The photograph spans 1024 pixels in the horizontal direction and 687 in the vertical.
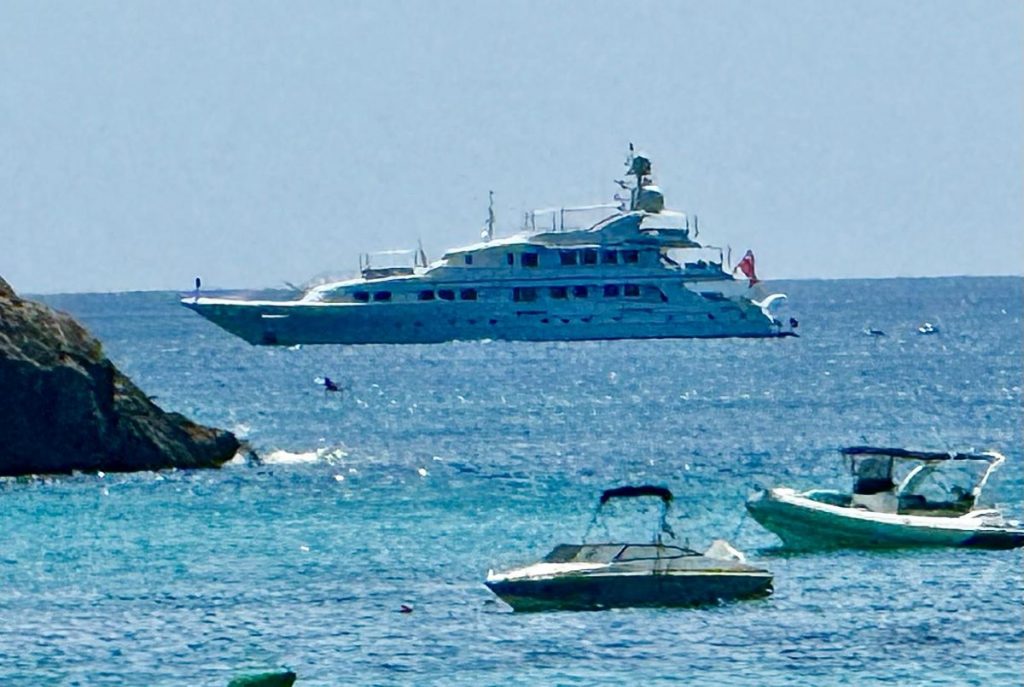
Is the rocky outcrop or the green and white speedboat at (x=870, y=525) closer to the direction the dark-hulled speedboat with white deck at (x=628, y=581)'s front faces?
the rocky outcrop

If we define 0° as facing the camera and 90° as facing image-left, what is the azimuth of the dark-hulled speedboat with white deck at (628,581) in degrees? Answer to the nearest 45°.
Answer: approximately 90°

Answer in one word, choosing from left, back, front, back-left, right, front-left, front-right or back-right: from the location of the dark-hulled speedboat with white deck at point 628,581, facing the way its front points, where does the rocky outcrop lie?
front-right

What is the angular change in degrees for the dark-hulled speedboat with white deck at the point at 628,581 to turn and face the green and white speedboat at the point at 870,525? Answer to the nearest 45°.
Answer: approximately 135° to its right
